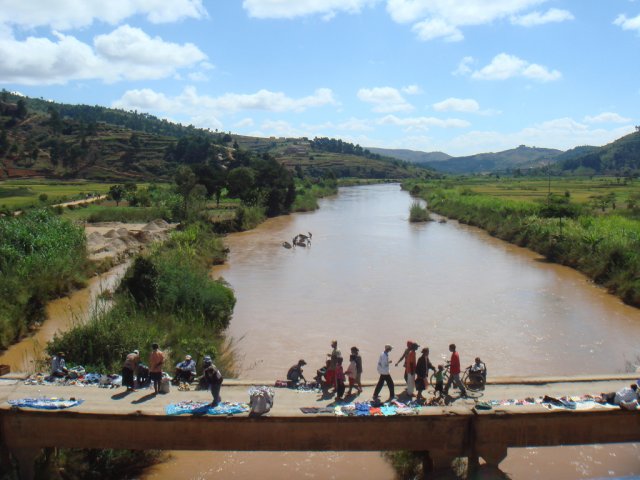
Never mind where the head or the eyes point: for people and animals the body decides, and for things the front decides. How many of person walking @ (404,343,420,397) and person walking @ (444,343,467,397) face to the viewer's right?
1

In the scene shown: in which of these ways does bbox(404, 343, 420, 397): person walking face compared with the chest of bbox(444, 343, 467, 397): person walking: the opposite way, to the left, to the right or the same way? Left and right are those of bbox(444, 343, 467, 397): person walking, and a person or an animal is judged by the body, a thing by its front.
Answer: the opposite way

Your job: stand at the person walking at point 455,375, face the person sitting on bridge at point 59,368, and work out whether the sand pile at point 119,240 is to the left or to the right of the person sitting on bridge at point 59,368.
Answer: right
